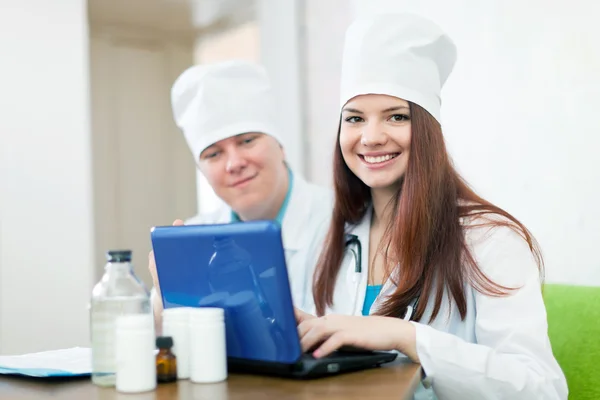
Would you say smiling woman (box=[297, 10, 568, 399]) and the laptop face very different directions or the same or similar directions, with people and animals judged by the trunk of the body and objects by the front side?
very different directions

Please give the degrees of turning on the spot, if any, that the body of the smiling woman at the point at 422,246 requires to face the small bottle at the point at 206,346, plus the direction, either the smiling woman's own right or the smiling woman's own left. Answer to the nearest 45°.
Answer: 0° — they already face it

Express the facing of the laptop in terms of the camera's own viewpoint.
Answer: facing away from the viewer and to the right of the viewer

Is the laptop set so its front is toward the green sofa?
yes

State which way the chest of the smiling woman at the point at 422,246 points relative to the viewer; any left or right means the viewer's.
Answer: facing the viewer and to the left of the viewer

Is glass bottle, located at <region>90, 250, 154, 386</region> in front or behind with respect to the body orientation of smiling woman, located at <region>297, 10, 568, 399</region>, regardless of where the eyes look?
in front
